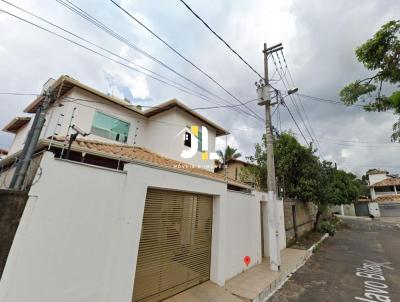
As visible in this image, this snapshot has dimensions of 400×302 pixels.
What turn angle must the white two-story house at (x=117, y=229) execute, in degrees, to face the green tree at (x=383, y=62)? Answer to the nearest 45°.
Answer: approximately 45° to its left

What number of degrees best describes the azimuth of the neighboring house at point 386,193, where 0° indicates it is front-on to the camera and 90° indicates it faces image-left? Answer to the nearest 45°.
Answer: approximately 0°

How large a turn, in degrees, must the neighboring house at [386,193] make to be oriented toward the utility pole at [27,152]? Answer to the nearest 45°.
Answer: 0° — it already faces it

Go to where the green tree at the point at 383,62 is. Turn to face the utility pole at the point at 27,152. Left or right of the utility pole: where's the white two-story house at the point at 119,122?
right

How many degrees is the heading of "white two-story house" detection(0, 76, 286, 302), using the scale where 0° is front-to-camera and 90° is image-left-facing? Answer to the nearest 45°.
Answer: approximately 315°

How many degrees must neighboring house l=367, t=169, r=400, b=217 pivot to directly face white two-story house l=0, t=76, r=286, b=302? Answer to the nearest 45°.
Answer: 0° — it already faces it

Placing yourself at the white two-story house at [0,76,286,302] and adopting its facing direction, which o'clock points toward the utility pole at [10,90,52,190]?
The utility pole is roughly at 4 o'clock from the white two-story house.
